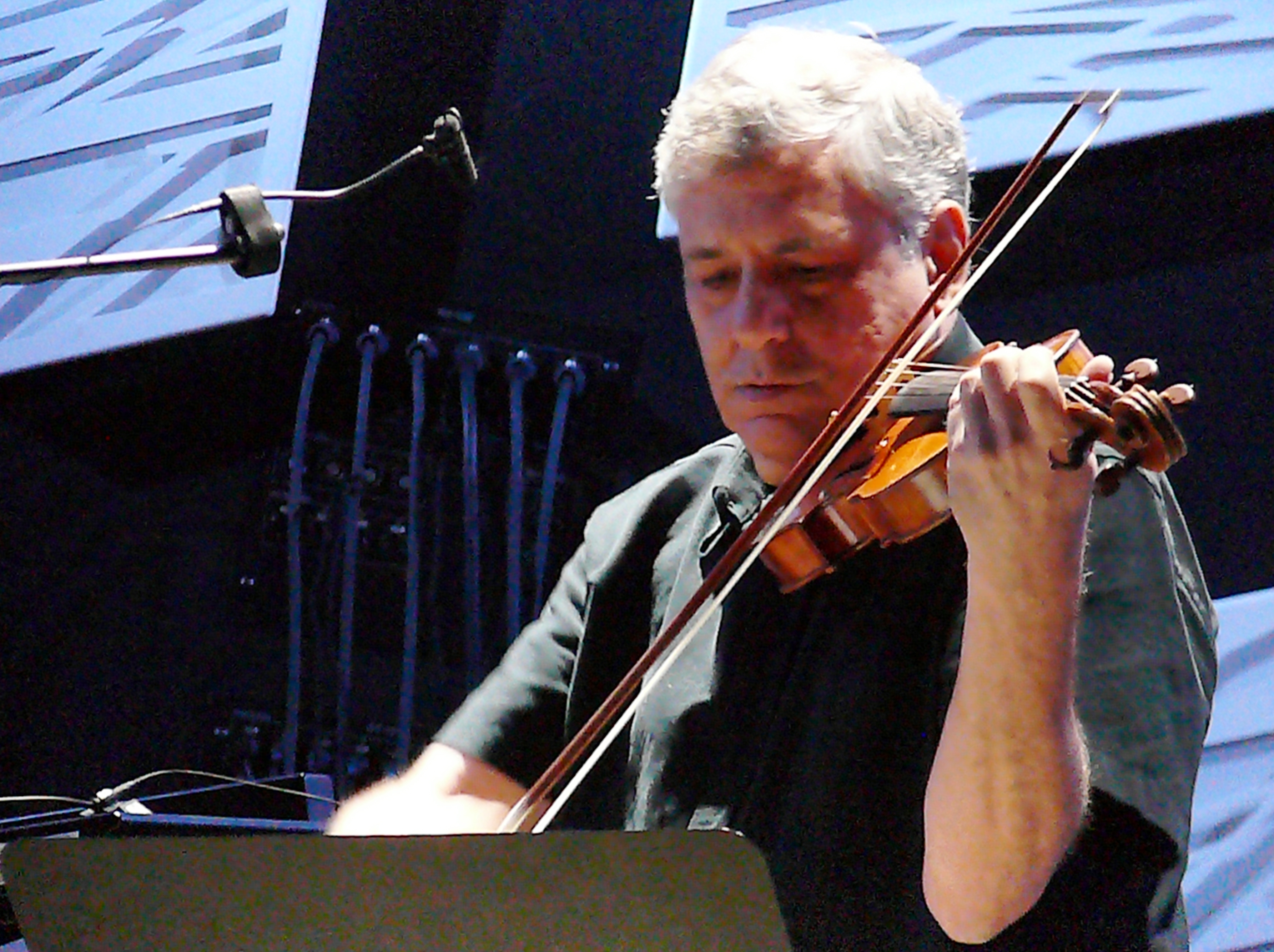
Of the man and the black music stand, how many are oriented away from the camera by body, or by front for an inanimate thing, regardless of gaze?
1

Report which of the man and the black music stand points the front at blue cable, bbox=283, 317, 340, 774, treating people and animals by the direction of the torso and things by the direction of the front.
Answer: the black music stand

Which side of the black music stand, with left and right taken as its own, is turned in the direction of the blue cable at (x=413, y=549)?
front

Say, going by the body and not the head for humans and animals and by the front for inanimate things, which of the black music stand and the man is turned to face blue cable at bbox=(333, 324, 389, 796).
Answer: the black music stand

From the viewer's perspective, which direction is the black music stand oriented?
away from the camera

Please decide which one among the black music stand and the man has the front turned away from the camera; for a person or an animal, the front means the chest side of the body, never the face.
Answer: the black music stand

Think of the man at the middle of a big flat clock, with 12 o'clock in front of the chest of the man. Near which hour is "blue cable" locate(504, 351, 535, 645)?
The blue cable is roughly at 4 o'clock from the man.

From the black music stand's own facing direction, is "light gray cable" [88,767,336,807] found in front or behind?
in front

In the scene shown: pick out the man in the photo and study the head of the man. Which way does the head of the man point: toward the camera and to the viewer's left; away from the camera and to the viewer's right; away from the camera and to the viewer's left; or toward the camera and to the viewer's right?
toward the camera and to the viewer's left

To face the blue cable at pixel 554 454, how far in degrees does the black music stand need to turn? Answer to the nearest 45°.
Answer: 0° — it already faces it

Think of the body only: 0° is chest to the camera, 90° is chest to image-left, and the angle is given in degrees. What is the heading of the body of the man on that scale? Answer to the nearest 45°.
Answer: approximately 45°

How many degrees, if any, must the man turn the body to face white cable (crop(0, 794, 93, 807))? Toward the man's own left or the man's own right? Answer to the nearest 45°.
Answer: approximately 45° to the man's own right

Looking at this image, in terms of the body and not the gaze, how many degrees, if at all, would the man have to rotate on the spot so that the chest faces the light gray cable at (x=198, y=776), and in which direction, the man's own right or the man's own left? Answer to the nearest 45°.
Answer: approximately 45° to the man's own right
